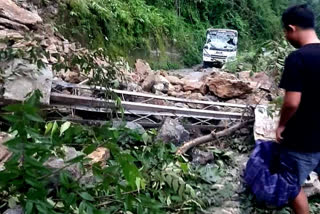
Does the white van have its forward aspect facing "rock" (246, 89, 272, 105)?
yes

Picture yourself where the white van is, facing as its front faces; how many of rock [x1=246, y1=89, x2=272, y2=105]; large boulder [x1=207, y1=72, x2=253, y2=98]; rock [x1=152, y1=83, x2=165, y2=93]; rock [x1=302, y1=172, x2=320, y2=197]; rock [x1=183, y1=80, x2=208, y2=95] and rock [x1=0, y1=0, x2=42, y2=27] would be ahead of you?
6

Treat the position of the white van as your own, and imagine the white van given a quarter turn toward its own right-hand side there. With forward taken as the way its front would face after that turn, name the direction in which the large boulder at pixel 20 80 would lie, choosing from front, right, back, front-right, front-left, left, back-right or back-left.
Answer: left

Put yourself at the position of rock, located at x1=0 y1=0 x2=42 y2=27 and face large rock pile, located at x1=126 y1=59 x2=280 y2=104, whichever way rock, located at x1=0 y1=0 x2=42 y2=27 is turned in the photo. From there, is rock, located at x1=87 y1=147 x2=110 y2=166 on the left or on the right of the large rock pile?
right

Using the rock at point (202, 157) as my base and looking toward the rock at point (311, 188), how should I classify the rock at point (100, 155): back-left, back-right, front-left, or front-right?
back-right

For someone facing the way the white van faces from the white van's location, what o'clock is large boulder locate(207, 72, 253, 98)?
The large boulder is roughly at 12 o'clock from the white van.

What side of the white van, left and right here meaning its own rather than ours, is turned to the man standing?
front

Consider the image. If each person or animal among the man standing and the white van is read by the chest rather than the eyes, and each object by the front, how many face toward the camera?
1

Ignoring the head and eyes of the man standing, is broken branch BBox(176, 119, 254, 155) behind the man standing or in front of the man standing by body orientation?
in front

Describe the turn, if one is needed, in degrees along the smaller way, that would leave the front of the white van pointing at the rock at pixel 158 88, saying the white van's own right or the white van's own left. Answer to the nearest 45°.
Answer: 0° — it already faces it

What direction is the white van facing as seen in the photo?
toward the camera

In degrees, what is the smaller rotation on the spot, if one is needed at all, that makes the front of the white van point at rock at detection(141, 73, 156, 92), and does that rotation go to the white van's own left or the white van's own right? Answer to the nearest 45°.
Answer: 0° — it already faces it

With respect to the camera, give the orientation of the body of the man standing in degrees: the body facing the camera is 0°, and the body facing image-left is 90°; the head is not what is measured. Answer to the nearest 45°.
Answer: approximately 135°

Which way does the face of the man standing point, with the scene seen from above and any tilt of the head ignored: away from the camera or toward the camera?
away from the camera

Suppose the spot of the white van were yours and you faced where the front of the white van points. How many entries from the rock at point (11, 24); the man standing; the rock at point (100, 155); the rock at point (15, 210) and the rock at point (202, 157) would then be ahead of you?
5

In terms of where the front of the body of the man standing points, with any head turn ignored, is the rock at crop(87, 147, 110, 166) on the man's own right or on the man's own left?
on the man's own left

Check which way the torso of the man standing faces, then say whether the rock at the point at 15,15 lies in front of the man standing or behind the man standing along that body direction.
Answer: in front
